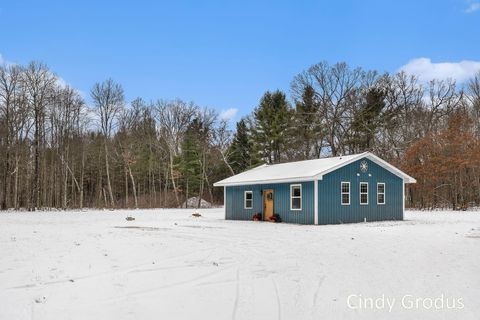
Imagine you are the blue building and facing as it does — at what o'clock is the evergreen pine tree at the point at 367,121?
The evergreen pine tree is roughly at 5 o'clock from the blue building.

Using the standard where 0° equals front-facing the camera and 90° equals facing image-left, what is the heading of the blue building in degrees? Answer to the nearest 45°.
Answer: approximately 45°

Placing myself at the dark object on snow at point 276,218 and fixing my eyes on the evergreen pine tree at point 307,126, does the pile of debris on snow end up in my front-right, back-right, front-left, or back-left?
front-left

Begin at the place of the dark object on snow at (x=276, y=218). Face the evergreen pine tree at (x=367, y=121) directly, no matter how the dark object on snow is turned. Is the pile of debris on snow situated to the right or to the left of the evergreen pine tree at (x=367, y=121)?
left

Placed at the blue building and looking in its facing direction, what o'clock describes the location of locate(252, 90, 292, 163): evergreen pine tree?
The evergreen pine tree is roughly at 4 o'clock from the blue building.

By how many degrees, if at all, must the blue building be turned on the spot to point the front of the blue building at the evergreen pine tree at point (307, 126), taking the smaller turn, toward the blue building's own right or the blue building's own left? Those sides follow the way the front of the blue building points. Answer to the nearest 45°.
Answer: approximately 135° to the blue building's own right
